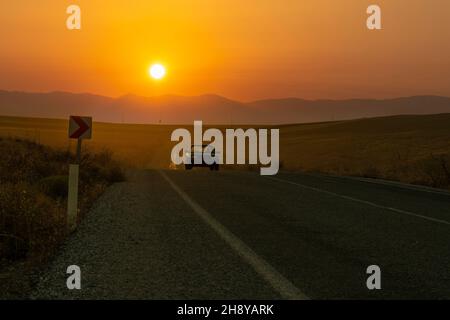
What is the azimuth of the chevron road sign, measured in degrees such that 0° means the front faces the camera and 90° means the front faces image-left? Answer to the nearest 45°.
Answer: approximately 0°

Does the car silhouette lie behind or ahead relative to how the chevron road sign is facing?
behind
